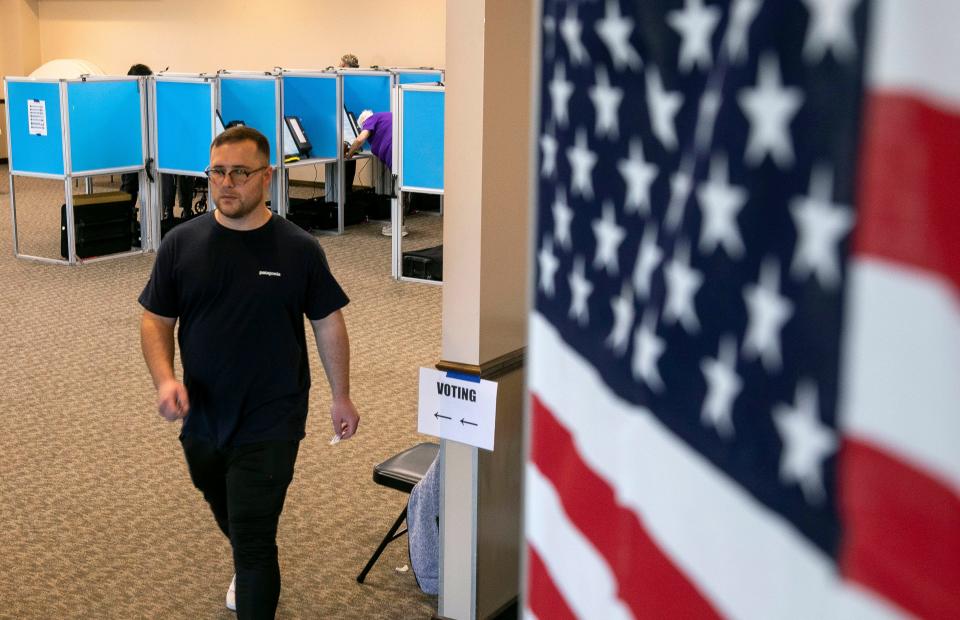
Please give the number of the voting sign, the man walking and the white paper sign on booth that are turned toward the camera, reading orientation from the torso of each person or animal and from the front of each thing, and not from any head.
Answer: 3

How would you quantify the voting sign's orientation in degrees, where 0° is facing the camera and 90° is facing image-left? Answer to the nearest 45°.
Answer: approximately 0°

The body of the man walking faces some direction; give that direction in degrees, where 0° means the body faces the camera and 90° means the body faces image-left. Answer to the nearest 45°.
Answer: approximately 0°

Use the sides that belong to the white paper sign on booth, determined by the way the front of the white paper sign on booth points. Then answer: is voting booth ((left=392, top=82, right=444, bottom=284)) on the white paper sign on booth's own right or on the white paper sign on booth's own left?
on the white paper sign on booth's own left

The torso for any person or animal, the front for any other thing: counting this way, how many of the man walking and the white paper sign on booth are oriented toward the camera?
2

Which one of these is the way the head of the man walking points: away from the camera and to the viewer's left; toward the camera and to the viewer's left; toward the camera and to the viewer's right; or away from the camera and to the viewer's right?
toward the camera and to the viewer's left

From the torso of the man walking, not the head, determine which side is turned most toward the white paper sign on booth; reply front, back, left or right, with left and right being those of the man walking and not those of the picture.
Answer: back

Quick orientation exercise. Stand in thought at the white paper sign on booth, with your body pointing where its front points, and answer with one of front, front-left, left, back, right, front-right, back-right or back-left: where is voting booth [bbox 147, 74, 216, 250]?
left

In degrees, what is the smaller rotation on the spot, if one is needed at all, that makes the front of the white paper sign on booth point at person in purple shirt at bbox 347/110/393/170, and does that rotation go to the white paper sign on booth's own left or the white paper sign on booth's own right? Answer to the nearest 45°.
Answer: approximately 90° to the white paper sign on booth's own left
